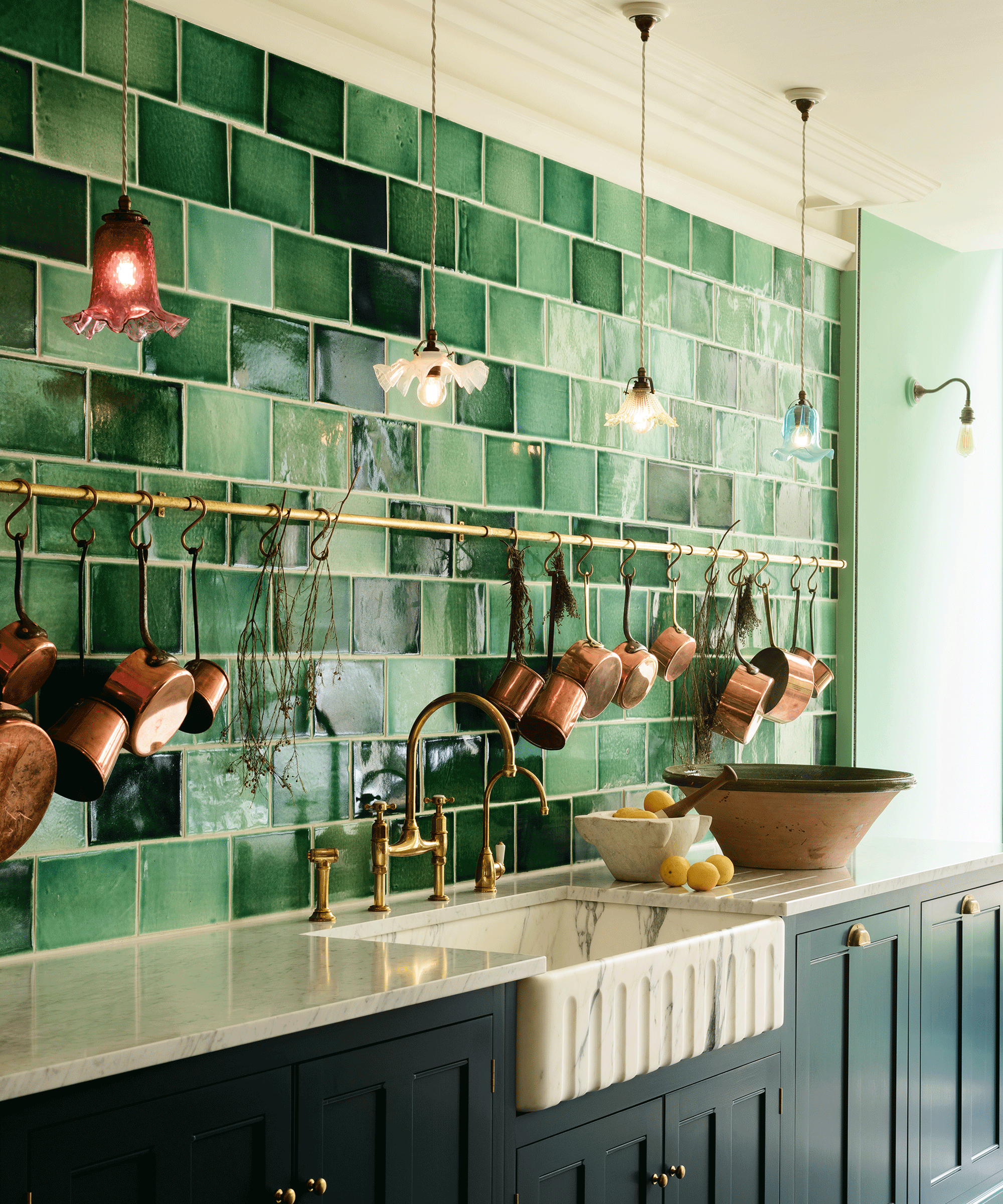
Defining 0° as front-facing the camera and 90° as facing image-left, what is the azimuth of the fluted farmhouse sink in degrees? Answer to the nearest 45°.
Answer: approximately 315°

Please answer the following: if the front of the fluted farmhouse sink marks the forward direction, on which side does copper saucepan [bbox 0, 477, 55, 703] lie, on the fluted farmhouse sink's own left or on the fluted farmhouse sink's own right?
on the fluted farmhouse sink's own right

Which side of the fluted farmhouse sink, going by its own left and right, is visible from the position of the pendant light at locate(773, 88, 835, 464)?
left

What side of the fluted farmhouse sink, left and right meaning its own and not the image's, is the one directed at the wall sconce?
left
